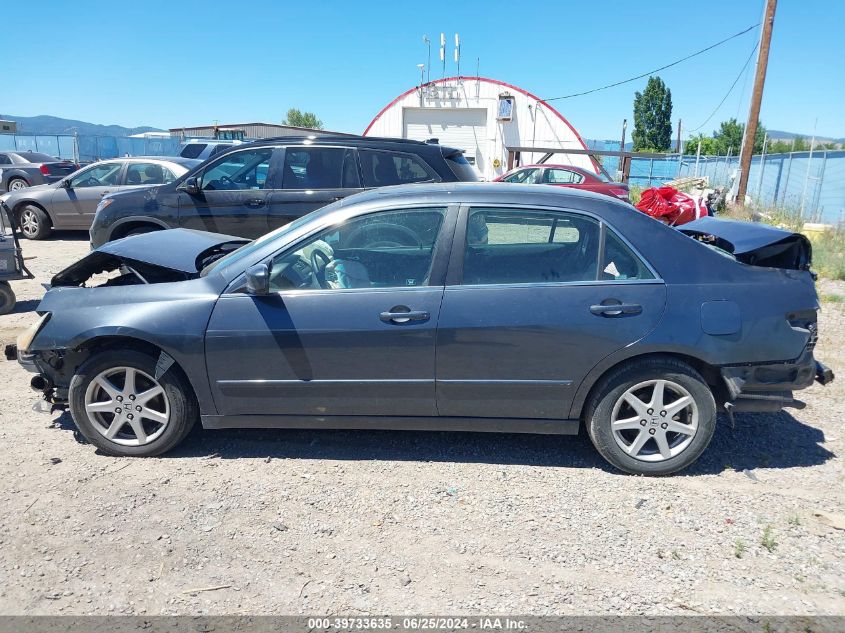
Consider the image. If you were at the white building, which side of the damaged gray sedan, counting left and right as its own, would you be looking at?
right

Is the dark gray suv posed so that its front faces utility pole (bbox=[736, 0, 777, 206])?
no

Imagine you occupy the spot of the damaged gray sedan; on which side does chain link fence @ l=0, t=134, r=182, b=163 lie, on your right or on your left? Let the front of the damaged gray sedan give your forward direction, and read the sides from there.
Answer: on your right

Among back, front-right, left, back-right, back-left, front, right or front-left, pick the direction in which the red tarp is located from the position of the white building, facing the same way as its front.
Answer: front

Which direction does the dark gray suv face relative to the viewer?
to the viewer's left

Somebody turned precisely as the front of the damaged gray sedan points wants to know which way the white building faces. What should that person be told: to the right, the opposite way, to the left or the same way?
to the left

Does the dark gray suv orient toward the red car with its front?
no

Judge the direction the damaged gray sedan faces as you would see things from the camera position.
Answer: facing to the left of the viewer

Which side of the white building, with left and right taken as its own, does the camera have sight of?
front

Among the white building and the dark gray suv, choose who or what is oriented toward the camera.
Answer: the white building

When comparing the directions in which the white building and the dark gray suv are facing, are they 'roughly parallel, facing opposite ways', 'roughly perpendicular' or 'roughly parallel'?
roughly perpendicular

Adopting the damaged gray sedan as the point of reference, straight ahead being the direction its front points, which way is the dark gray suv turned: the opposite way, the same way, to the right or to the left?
the same way

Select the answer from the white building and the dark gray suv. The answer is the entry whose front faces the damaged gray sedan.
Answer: the white building

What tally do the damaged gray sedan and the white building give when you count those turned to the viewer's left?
1

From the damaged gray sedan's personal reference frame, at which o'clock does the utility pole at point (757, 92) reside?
The utility pole is roughly at 4 o'clock from the damaged gray sedan.

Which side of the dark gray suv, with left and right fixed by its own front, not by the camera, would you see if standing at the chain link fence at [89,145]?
right

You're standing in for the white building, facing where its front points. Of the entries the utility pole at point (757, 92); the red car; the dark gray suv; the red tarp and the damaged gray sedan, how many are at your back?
0
